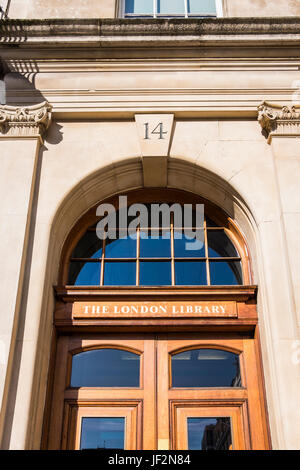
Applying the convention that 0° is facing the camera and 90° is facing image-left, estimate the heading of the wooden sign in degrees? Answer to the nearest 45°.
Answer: approximately 0°

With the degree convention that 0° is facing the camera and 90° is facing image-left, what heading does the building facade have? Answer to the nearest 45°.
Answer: approximately 0°
